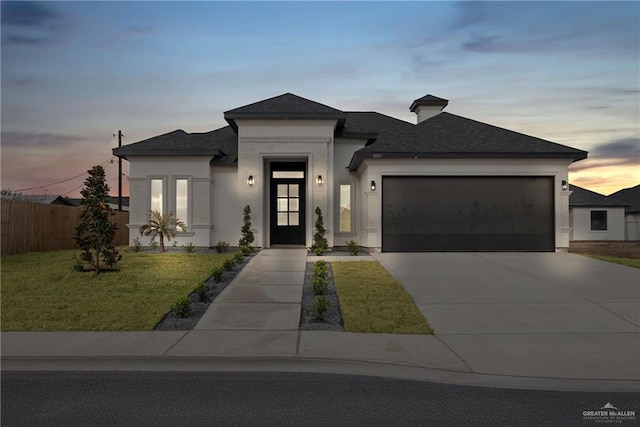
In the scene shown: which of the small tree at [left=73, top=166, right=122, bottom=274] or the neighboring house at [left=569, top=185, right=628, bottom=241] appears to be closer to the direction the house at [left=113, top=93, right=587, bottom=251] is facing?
the small tree

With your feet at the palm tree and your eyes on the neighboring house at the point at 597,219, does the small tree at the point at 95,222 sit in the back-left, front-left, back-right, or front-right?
back-right

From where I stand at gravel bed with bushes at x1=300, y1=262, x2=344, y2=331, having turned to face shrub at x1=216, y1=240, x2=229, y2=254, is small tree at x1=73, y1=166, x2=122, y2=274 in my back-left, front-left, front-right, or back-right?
front-left

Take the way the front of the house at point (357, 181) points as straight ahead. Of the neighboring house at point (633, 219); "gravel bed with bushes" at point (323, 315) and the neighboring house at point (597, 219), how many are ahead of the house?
1

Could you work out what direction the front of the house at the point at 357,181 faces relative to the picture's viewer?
facing the viewer

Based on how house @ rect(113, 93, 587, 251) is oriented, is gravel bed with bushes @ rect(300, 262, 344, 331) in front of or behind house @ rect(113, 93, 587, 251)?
in front

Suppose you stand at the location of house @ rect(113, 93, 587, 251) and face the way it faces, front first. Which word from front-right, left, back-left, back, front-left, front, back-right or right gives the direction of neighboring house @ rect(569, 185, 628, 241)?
back-left

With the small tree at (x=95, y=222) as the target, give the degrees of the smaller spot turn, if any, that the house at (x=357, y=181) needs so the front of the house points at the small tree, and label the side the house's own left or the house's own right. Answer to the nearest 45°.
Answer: approximately 45° to the house's own right

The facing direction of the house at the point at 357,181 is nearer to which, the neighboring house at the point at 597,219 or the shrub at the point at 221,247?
the shrub

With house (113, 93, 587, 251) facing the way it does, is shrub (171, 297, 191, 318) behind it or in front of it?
in front

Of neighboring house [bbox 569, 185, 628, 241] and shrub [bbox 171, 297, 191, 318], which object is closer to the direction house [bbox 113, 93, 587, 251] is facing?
the shrub

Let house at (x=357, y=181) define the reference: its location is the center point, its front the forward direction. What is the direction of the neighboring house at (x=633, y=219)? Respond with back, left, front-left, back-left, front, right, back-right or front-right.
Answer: back-left

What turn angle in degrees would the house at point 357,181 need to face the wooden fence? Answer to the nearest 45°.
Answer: approximately 90° to its right

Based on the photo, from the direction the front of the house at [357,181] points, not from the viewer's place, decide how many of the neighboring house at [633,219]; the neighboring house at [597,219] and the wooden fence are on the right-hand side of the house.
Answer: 1

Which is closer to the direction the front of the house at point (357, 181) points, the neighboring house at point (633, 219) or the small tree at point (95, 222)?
the small tree
